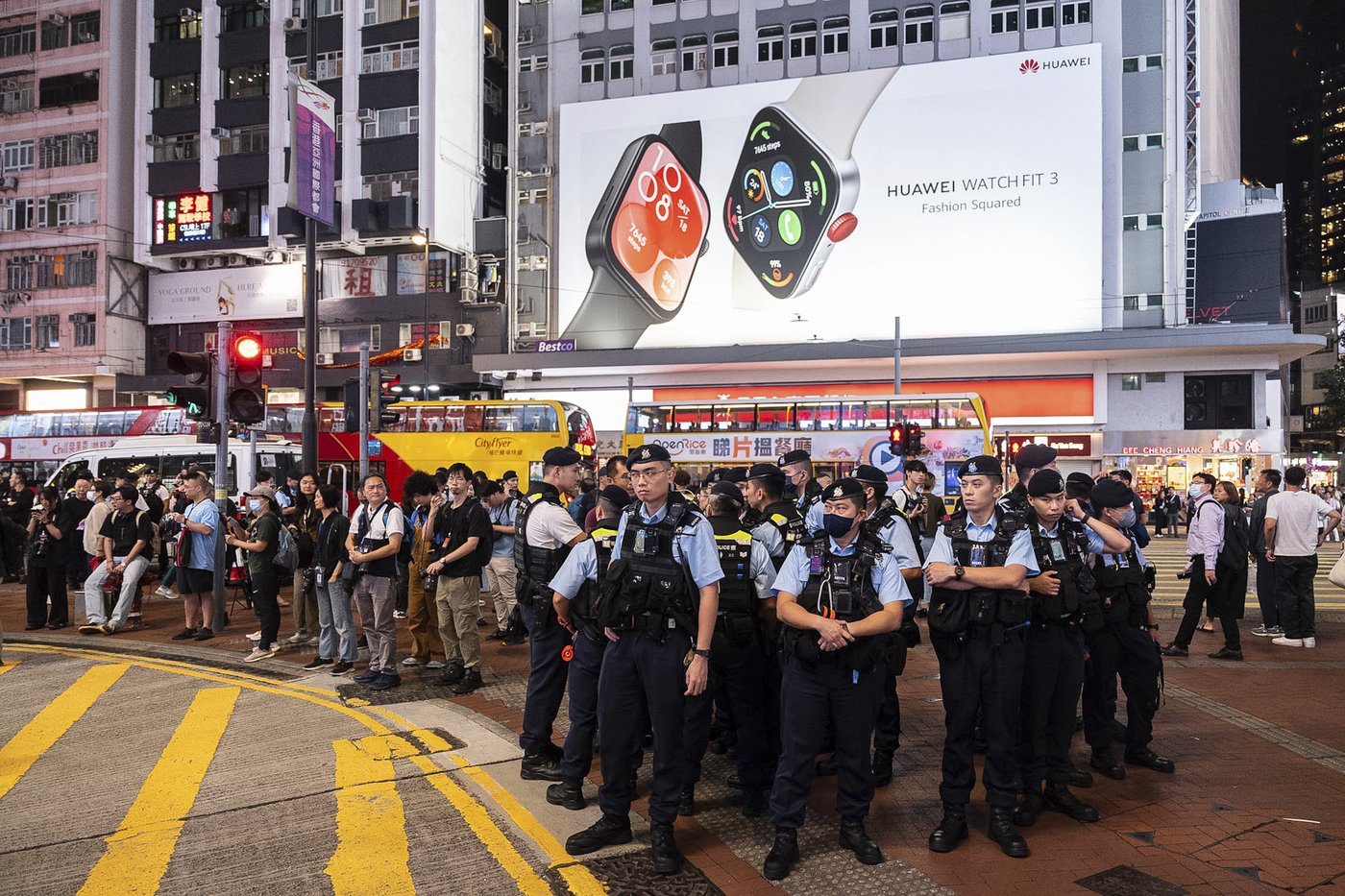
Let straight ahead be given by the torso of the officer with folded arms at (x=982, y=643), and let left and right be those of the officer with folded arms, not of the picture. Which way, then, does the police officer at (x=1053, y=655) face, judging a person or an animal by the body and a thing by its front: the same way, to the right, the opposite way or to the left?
the same way

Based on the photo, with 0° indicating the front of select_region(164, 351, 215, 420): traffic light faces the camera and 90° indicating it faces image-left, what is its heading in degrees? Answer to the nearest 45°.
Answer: approximately 45°

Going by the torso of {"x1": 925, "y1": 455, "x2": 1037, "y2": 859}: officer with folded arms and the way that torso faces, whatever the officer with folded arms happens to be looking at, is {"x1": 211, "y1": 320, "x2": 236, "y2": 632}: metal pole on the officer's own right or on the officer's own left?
on the officer's own right

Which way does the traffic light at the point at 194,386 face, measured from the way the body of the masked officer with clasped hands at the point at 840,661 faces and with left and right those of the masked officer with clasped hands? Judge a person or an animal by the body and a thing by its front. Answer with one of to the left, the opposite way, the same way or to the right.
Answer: the same way

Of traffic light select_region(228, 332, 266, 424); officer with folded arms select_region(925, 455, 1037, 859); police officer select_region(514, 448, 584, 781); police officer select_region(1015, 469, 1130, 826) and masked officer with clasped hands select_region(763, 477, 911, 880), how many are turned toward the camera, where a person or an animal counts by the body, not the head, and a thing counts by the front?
4

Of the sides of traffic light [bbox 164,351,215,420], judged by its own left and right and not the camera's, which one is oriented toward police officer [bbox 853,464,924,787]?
left

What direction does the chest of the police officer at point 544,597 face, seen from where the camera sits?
to the viewer's right

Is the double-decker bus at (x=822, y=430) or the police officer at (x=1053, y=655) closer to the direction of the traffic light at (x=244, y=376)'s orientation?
the police officer

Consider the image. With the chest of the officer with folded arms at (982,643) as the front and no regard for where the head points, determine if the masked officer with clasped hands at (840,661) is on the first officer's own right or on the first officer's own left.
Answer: on the first officer's own right

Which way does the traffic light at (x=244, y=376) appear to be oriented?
toward the camera

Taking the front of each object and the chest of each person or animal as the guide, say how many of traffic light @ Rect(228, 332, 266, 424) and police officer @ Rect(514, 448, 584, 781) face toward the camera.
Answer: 1

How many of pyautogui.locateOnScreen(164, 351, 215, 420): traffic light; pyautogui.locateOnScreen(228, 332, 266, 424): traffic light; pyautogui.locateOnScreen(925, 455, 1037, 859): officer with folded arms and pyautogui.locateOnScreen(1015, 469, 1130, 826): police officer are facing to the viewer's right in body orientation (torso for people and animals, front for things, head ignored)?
0

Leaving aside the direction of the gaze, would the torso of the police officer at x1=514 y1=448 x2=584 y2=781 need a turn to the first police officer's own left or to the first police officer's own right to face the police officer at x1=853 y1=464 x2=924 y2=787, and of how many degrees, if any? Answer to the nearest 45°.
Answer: approximately 45° to the first police officer's own right

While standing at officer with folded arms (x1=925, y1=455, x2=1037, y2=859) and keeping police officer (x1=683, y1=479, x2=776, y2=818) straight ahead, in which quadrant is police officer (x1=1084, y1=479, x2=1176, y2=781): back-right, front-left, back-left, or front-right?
back-right

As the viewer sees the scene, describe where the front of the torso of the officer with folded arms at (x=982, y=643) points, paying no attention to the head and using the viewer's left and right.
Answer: facing the viewer

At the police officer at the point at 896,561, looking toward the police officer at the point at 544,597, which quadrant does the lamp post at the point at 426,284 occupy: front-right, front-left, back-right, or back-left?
front-right

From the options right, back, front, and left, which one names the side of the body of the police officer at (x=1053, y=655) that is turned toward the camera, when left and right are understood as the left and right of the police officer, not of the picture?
front
